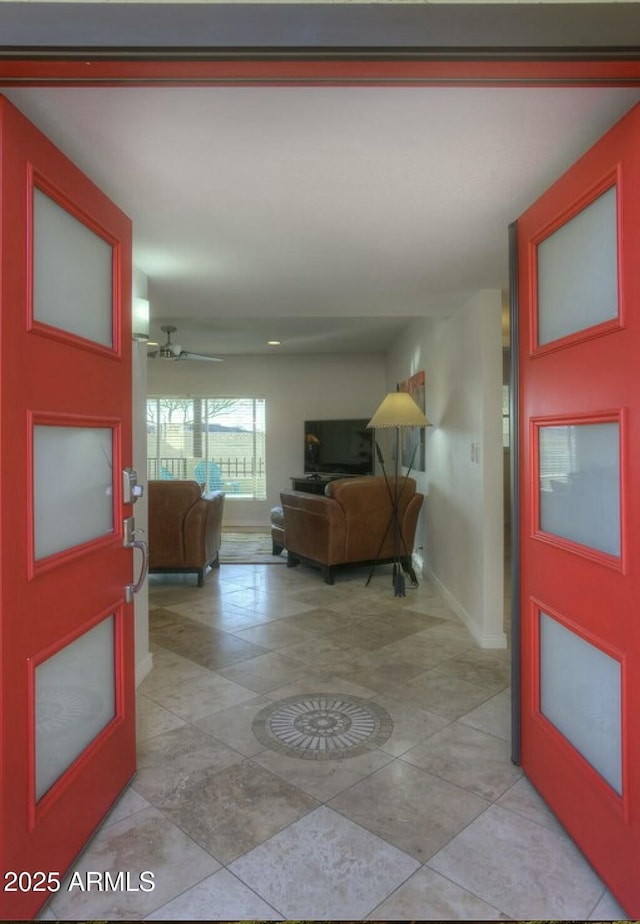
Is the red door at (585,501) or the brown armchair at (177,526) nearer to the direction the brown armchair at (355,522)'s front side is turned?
the brown armchair

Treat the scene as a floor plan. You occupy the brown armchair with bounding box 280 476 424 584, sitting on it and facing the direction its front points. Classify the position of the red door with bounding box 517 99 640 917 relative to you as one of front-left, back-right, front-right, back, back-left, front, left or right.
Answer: back-left

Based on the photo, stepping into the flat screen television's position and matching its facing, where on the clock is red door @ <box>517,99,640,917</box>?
The red door is roughly at 12 o'clock from the flat screen television.

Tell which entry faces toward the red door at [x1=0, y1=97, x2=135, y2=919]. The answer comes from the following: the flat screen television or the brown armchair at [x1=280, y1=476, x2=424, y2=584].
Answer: the flat screen television

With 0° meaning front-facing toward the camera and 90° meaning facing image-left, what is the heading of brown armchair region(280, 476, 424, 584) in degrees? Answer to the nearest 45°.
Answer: approximately 135°

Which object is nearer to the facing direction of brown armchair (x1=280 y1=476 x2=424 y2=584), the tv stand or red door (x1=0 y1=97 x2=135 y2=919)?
the tv stand

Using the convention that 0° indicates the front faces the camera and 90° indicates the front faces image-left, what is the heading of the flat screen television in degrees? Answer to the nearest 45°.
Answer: approximately 0°

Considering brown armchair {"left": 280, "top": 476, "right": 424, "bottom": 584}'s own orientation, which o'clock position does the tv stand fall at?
The tv stand is roughly at 1 o'clock from the brown armchair.

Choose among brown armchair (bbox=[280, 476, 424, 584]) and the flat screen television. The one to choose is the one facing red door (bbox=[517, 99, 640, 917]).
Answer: the flat screen television

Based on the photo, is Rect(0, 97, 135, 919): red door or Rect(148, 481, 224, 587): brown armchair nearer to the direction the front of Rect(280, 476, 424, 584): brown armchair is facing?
the brown armchair

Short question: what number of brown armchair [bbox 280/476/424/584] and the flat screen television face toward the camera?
1
